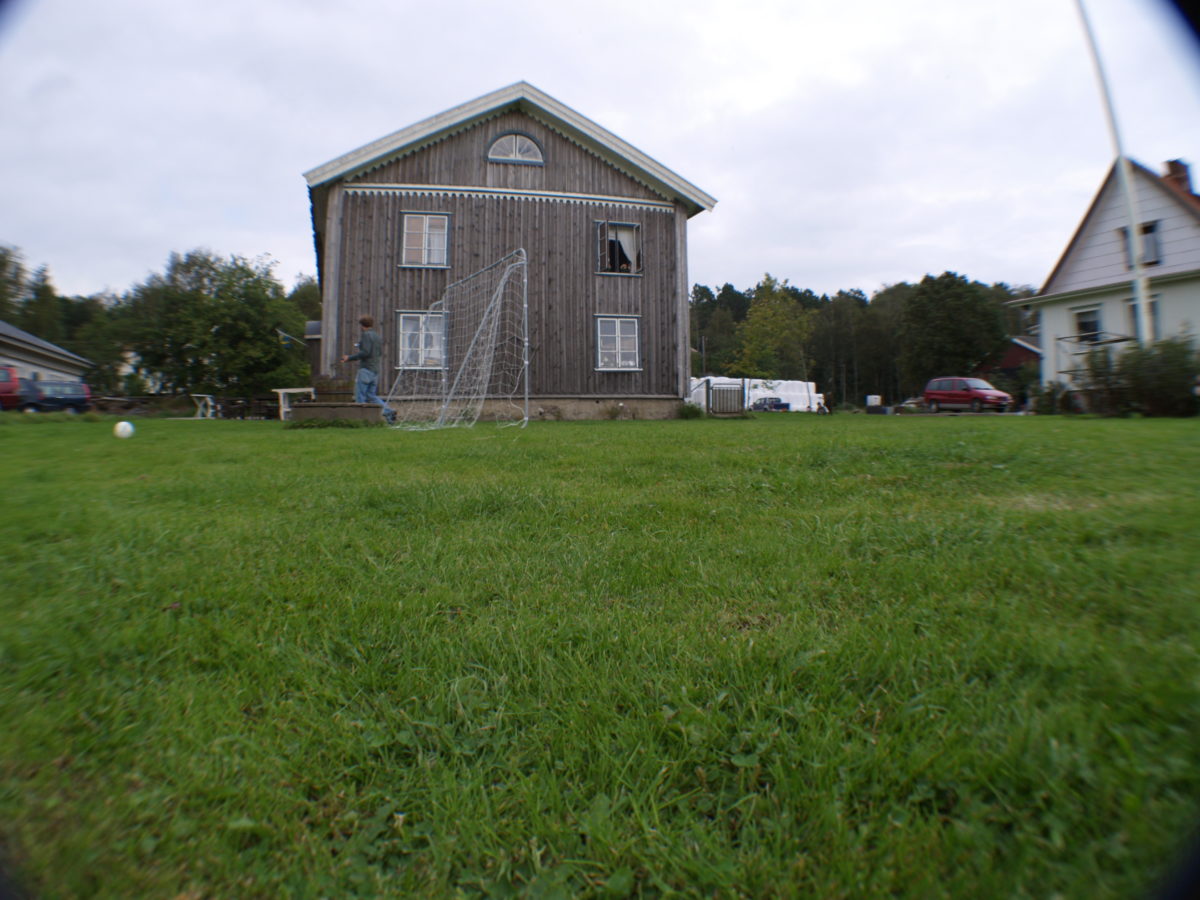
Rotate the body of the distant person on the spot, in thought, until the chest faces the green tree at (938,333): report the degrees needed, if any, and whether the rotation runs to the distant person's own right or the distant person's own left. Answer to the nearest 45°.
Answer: approximately 135° to the distant person's own right

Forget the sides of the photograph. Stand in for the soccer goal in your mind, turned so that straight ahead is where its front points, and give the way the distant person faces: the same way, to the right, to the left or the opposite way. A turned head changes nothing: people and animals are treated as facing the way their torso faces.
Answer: the opposite way

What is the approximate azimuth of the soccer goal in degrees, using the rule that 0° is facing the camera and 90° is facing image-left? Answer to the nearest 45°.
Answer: approximately 270°

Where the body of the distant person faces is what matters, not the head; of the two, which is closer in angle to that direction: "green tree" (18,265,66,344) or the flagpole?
the green tree

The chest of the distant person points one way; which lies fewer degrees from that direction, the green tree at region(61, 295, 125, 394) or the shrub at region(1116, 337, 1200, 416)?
the green tree
